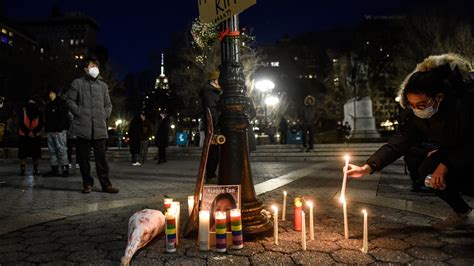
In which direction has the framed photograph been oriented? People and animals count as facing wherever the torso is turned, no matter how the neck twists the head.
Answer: toward the camera

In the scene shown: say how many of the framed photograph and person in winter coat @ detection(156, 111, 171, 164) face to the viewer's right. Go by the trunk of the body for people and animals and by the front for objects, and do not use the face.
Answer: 0

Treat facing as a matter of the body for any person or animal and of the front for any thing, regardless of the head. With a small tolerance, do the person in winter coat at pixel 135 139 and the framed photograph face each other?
no

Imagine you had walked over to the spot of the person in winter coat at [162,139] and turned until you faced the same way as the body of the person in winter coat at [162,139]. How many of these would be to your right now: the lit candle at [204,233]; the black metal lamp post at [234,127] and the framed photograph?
0

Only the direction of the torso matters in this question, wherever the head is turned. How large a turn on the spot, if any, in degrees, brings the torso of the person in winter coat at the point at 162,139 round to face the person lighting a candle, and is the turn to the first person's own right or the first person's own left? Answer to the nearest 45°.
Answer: approximately 90° to the first person's own left

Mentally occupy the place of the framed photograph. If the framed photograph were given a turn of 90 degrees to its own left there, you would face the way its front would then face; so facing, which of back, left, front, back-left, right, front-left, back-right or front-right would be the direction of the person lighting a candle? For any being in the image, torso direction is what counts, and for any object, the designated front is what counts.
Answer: front

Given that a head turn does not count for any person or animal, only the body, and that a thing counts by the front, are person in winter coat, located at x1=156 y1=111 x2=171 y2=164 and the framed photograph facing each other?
no
